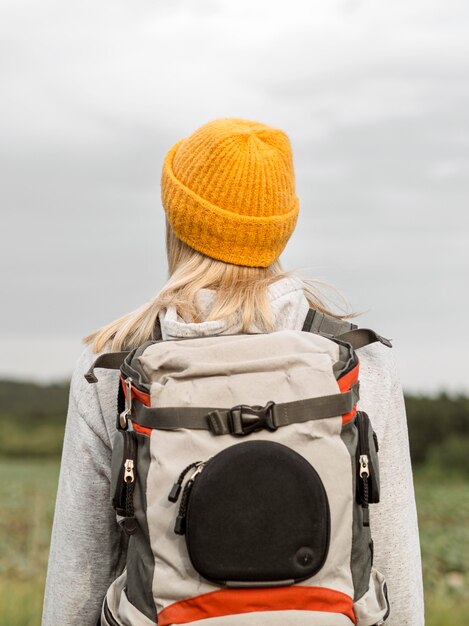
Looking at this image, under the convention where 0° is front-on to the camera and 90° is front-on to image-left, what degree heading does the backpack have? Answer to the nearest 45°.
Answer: approximately 0°
